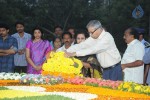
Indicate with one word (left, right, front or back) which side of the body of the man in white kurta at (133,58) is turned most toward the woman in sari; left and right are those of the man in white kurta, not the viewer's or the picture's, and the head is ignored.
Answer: front

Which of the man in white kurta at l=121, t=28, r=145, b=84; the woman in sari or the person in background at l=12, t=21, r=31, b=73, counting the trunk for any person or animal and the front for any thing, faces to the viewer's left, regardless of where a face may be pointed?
the man in white kurta

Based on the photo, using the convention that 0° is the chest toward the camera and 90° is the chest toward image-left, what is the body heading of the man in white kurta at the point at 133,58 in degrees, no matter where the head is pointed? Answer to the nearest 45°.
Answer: approximately 90°

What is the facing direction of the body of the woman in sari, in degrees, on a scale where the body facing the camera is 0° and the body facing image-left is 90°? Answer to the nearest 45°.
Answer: approximately 0°

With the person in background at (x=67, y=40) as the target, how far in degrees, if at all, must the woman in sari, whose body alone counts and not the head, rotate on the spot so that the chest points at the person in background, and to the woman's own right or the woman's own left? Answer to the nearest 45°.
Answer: approximately 90° to the woman's own left

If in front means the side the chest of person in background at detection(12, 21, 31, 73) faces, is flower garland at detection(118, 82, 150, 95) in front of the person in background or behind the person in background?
in front

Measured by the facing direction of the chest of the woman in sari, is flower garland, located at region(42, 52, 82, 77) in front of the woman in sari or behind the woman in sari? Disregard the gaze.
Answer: in front

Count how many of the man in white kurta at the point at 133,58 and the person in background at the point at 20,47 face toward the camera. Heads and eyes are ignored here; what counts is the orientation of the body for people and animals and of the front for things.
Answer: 1

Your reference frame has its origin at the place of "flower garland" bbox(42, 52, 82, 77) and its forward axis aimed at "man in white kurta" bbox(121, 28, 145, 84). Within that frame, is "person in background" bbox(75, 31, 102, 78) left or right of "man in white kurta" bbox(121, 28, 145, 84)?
left
